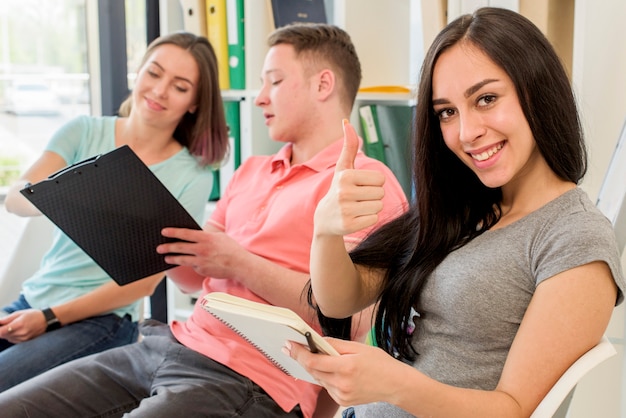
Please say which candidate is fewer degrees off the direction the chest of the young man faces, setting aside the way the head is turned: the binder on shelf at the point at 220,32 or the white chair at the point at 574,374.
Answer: the white chair

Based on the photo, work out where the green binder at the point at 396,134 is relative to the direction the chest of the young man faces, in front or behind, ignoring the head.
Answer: behind

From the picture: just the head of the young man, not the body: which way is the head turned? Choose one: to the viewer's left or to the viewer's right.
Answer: to the viewer's left

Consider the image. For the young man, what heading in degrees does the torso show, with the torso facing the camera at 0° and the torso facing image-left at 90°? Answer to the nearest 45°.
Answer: approximately 45°

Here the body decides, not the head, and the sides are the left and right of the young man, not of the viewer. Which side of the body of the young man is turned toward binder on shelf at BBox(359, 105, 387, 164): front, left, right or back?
back

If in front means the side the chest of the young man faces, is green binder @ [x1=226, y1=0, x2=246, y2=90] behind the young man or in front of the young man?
behind

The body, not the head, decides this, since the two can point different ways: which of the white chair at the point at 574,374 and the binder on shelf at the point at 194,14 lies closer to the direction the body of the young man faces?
the white chair
